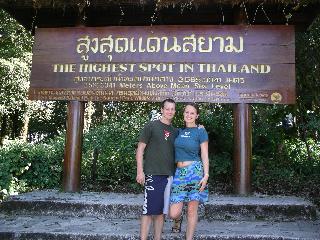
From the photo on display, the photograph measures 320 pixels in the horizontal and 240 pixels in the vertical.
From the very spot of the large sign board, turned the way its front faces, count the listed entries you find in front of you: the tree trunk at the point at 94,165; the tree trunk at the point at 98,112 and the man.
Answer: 1

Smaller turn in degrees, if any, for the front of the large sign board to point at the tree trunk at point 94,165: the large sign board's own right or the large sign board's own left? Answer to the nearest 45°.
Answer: approximately 135° to the large sign board's own right

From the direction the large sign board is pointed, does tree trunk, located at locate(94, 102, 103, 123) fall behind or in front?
behind

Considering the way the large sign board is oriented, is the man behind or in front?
in front

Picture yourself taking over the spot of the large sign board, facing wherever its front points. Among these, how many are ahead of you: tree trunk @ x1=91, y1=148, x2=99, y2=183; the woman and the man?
2

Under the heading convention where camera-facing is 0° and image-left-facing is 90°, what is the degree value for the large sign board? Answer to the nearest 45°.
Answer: approximately 0°

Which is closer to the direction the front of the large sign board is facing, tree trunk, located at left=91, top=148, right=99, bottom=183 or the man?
the man

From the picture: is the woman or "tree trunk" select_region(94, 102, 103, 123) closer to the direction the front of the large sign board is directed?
the woman

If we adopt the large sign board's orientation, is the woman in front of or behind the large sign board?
in front

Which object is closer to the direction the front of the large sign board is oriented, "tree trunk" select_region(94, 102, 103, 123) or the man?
the man
